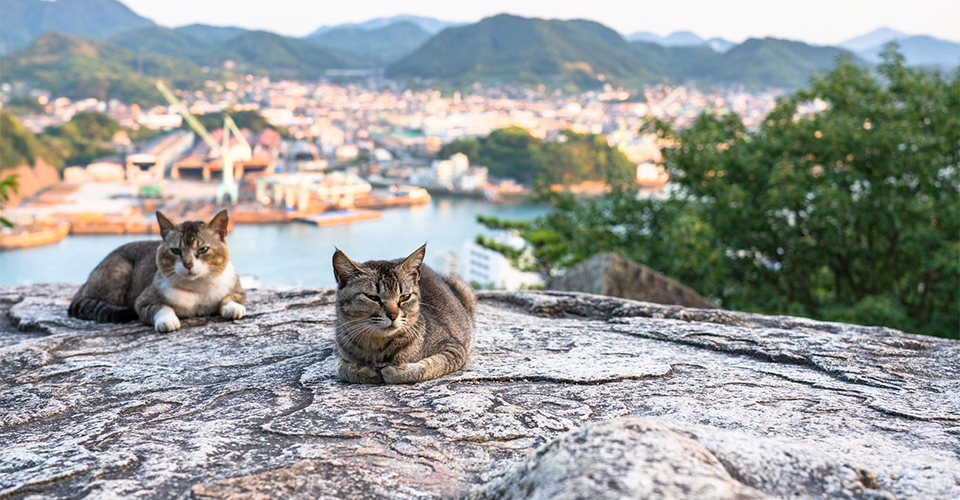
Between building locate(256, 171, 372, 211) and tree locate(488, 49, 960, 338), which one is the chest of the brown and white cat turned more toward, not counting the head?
the tree

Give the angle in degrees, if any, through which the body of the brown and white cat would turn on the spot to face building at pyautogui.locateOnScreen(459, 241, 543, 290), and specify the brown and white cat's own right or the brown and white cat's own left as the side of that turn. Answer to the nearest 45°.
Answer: approximately 90° to the brown and white cat's own left

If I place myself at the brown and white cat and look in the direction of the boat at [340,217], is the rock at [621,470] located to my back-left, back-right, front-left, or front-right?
back-right

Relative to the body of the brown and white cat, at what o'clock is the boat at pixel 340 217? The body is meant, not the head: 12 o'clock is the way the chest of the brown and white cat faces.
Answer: The boat is roughly at 8 o'clock from the brown and white cat.

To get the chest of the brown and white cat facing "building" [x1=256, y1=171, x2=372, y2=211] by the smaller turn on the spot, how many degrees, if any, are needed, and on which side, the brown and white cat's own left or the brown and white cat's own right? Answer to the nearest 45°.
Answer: approximately 135° to the brown and white cat's own left

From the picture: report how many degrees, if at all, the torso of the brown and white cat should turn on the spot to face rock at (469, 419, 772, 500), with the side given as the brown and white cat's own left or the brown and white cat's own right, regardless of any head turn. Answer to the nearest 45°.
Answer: approximately 45° to the brown and white cat's own right

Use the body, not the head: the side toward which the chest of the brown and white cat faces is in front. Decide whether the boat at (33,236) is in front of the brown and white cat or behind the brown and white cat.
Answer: behind

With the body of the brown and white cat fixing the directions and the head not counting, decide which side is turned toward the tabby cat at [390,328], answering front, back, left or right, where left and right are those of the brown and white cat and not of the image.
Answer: front
